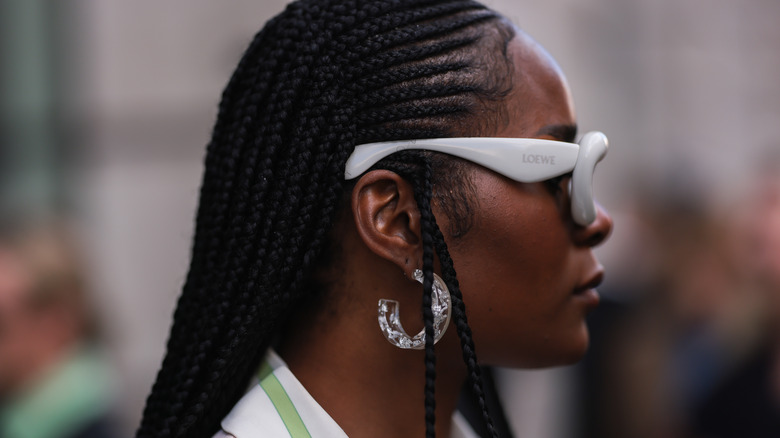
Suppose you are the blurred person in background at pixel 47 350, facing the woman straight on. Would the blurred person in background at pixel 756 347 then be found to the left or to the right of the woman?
left

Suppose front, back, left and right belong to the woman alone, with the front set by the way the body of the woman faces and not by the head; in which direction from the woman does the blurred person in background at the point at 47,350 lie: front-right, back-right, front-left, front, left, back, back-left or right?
back-left

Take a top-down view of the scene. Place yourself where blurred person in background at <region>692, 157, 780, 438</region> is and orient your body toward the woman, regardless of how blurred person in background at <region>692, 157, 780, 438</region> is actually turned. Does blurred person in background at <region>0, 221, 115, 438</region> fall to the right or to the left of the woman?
right

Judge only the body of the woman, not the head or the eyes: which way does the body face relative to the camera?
to the viewer's right

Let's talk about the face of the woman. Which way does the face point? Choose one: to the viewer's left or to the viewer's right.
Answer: to the viewer's right

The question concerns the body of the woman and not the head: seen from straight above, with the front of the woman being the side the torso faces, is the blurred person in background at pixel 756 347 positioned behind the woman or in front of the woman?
in front
